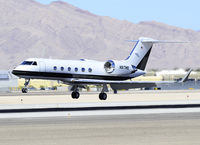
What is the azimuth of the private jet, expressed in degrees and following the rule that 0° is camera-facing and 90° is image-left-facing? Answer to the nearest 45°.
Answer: approximately 45°
